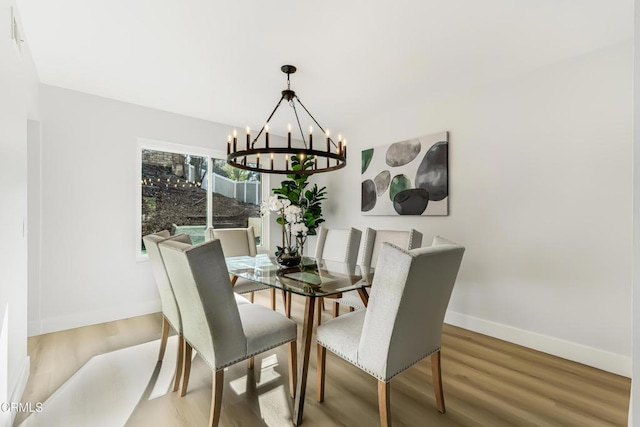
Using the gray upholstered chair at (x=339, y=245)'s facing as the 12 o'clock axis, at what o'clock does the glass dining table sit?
The glass dining table is roughly at 11 o'clock from the gray upholstered chair.

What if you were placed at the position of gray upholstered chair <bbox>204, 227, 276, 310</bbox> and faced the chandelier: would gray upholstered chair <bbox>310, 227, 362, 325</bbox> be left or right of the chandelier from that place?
left

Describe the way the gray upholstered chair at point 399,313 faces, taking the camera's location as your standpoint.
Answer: facing away from the viewer and to the left of the viewer

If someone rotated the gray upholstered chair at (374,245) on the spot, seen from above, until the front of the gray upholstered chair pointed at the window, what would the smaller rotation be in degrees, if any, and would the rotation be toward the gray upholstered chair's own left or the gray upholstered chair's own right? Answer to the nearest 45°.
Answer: approximately 45° to the gray upholstered chair's own right

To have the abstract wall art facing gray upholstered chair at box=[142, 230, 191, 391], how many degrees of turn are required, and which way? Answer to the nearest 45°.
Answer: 0° — it already faces it

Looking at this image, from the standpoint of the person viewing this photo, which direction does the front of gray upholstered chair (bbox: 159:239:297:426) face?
facing away from the viewer and to the right of the viewer
